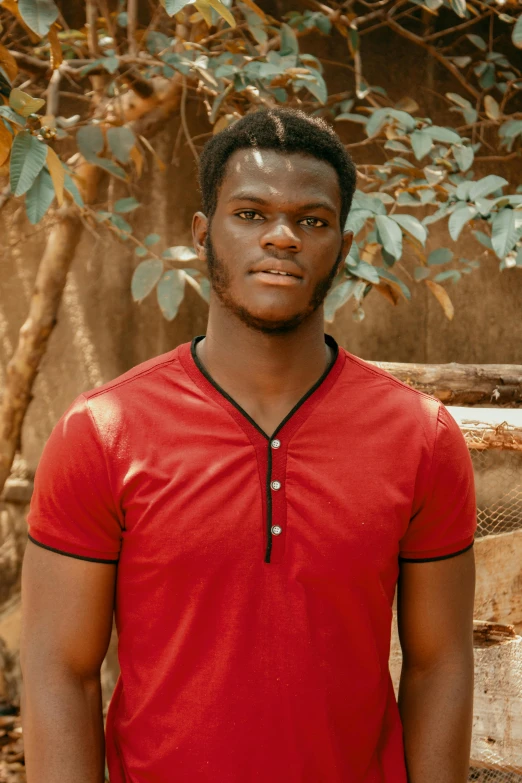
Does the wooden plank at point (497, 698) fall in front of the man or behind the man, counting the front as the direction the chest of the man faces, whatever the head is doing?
behind

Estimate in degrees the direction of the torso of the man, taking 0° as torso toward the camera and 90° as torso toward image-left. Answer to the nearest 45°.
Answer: approximately 0°

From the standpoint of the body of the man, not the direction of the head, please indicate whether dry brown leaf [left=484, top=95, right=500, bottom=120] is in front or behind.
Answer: behind

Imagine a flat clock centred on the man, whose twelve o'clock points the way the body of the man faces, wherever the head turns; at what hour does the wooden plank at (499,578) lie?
The wooden plank is roughly at 7 o'clock from the man.

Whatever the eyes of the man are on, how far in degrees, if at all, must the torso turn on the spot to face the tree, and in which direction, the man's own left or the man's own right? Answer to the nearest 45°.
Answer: approximately 180°

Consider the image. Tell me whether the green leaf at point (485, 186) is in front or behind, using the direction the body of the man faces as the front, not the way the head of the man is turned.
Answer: behind

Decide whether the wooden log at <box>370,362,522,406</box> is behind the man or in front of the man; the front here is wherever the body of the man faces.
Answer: behind
